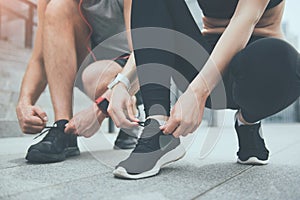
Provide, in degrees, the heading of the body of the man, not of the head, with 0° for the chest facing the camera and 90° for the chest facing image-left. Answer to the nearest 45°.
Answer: approximately 45°
